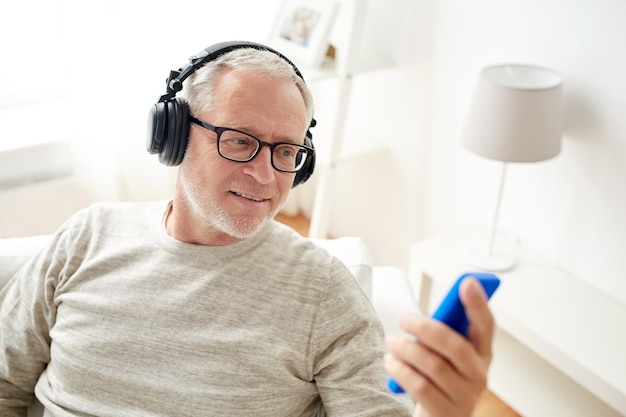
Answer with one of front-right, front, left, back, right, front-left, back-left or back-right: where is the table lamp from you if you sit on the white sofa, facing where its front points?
back-left

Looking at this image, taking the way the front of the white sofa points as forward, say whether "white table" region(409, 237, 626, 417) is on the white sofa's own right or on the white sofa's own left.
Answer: on the white sofa's own left

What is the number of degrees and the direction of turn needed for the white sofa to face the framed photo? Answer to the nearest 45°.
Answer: approximately 180°

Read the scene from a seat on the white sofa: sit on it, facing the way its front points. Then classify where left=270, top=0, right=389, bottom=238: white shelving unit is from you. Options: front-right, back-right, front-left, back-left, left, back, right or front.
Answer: back

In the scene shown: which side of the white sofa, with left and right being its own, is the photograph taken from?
front

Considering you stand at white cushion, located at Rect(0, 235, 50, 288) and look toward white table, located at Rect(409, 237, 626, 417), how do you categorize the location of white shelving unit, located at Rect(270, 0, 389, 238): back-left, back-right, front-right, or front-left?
front-left
